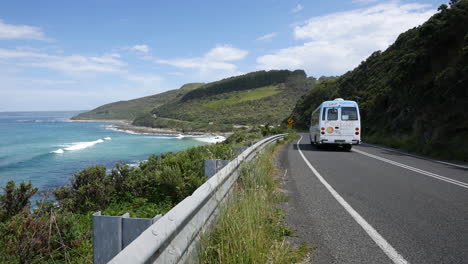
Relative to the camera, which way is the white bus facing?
away from the camera

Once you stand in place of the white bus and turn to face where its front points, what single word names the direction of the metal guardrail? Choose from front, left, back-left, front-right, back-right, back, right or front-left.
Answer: back

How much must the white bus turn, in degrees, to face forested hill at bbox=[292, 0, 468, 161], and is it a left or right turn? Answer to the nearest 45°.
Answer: approximately 45° to its right

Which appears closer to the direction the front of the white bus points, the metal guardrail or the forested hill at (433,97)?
the forested hill
